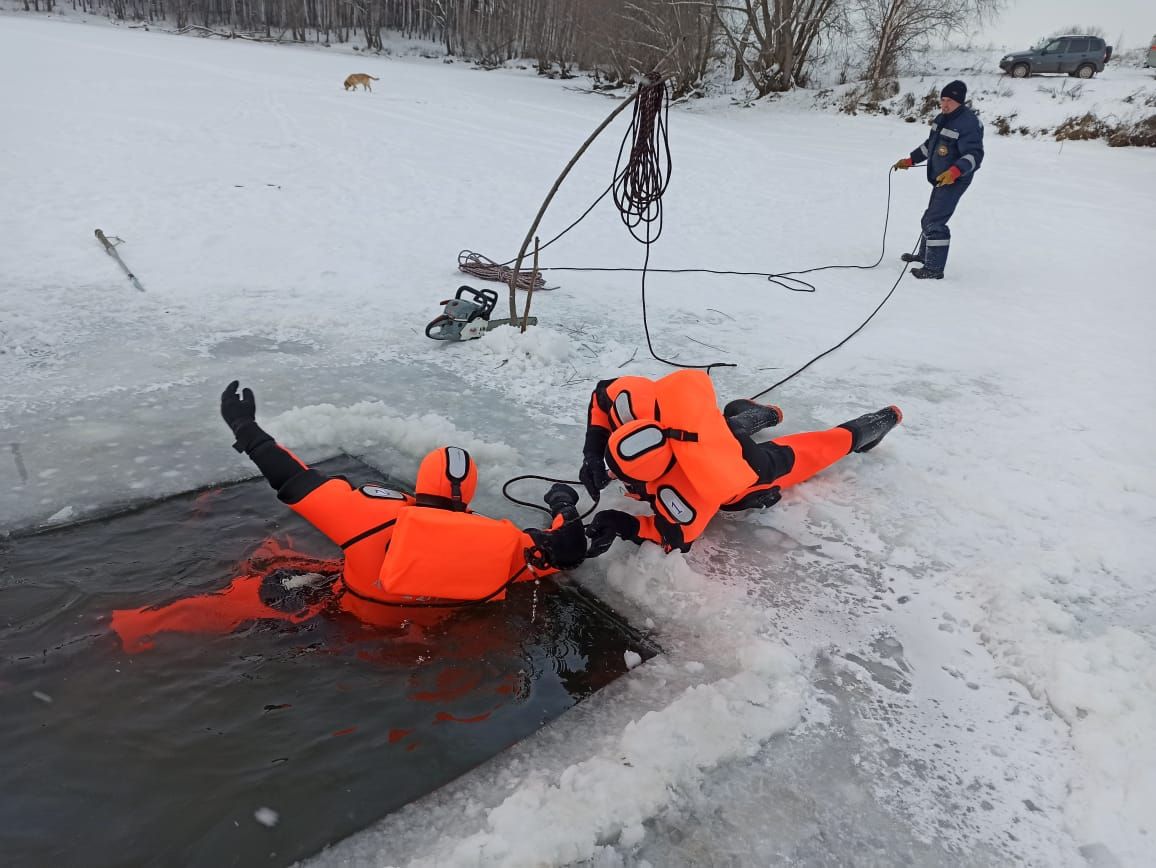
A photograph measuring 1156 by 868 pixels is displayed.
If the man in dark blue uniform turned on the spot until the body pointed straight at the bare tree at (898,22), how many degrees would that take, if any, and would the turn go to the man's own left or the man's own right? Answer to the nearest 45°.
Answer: approximately 135° to the man's own right

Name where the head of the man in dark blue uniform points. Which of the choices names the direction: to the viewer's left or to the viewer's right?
to the viewer's left

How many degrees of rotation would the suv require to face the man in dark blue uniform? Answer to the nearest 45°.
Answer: approximately 90° to its left

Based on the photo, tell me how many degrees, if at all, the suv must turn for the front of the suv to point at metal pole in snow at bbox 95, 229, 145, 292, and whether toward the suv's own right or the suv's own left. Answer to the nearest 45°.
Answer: approximately 90° to the suv's own left

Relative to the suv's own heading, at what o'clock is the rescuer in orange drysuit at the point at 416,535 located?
The rescuer in orange drysuit is roughly at 9 o'clock from the suv.

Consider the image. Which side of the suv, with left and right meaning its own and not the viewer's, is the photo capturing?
left

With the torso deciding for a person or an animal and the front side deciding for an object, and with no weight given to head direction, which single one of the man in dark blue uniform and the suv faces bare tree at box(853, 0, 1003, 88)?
the suv

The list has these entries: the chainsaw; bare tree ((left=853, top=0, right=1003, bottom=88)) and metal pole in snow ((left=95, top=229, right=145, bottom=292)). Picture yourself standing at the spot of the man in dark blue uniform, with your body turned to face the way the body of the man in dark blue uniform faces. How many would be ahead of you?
2

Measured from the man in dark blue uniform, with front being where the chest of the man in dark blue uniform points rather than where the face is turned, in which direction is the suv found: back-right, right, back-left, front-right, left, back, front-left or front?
back-right
